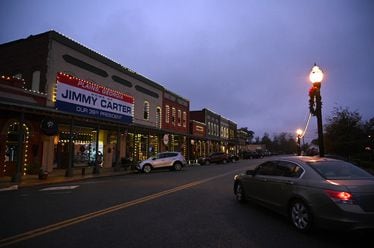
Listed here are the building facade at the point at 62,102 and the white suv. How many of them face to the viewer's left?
1

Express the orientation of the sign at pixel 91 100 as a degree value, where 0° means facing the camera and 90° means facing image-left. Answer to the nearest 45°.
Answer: approximately 315°

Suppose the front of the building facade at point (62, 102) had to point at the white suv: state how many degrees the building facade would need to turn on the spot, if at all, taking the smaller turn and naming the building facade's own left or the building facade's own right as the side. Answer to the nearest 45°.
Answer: approximately 45° to the building facade's own left

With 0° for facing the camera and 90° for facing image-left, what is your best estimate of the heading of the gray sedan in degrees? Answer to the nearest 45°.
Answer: approximately 135°

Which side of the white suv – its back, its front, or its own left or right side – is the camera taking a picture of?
left

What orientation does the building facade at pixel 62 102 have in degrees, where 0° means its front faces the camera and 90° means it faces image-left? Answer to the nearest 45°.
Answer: approximately 315°

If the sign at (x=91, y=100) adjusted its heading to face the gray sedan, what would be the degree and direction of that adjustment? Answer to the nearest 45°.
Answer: approximately 45° to its right

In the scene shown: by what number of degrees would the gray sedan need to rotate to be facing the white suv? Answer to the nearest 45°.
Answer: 0° — it already faces it

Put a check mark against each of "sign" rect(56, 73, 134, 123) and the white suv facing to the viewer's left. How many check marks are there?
1

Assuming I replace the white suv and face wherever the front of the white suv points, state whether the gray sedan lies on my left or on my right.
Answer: on my left
